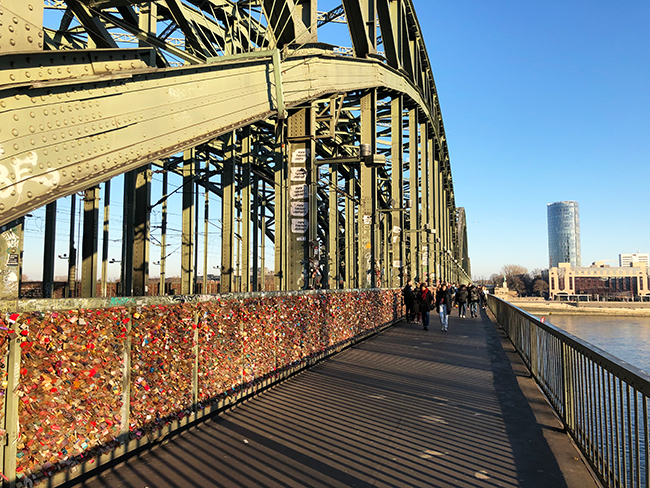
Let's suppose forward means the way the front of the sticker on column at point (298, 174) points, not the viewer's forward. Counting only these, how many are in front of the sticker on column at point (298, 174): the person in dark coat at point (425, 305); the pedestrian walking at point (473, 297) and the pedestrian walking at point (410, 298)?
0

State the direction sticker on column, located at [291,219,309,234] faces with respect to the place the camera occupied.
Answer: facing the viewer

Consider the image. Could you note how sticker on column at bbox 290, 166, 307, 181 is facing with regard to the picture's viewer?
facing the viewer

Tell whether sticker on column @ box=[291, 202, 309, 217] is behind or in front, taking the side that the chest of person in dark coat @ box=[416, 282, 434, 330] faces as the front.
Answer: in front

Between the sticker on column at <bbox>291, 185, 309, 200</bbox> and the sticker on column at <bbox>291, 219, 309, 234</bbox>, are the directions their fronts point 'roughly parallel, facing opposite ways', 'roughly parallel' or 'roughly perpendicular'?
roughly parallel

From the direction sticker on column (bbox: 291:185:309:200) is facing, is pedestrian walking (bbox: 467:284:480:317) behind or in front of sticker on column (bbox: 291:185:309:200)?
behind

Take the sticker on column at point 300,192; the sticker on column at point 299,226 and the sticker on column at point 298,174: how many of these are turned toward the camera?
3

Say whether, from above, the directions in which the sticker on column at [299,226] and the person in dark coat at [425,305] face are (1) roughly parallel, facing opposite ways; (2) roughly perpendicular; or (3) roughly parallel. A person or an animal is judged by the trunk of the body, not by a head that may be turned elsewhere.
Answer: roughly parallel

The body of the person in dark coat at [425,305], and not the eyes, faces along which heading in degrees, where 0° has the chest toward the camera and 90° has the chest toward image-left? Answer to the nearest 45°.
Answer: approximately 0°

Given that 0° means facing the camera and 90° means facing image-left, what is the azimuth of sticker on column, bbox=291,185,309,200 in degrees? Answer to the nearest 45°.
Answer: approximately 0°

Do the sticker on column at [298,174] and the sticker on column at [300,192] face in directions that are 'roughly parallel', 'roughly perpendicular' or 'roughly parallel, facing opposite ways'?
roughly parallel

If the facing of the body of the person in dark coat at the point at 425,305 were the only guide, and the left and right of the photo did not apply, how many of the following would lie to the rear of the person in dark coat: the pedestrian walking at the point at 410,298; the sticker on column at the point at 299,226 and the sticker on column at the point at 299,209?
1

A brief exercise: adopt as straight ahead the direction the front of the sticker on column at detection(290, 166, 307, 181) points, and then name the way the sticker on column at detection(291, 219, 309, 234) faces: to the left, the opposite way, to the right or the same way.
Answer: the same way
